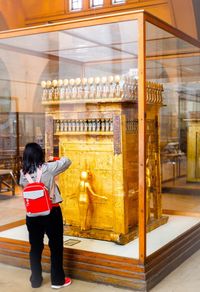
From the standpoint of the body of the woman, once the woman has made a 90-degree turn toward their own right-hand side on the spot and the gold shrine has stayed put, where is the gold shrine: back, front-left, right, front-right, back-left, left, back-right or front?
left

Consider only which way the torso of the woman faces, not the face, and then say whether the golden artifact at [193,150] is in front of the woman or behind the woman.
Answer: in front

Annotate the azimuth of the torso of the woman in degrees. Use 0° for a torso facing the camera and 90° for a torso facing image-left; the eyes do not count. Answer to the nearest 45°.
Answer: approximately 225°
